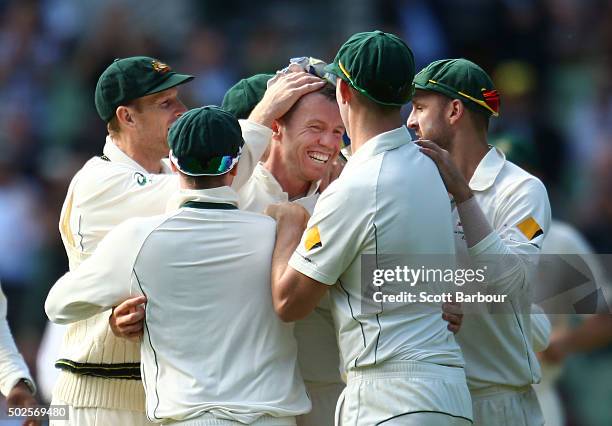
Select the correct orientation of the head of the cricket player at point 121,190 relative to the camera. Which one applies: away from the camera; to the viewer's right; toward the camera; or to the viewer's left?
to the viewer's right

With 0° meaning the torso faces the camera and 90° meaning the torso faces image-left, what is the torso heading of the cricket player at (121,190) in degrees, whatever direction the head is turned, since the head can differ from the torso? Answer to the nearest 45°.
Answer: approximately 270°

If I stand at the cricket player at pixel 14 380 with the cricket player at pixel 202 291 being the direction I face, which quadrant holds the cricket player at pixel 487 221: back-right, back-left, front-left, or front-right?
front-left

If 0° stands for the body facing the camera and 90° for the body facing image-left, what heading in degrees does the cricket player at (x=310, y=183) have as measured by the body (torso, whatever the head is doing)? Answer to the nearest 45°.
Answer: approximately 315°

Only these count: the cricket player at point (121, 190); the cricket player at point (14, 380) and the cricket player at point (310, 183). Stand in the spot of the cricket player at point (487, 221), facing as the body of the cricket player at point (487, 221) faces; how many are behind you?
0

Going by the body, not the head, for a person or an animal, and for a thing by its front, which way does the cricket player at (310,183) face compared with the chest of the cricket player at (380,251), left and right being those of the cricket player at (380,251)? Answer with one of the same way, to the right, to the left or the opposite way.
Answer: the opposite way

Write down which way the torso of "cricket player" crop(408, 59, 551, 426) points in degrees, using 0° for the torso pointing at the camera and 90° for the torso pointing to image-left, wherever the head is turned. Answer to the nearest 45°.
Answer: approximately 90°

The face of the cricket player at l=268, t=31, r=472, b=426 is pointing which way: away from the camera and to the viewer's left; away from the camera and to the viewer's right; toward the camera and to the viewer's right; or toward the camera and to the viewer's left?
away from the camera and to the viewer's left

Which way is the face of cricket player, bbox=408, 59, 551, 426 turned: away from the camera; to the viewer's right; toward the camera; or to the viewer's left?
to the viewer's left

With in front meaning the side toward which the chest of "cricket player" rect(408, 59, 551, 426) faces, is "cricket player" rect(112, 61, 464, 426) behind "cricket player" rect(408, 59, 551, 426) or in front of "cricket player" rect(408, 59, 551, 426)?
in front

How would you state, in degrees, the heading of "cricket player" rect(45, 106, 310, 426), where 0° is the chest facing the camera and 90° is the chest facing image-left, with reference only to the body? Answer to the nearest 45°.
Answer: approximately 180°

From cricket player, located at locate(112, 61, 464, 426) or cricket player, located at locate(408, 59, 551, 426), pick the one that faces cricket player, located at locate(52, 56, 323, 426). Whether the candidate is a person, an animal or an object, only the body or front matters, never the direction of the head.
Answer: cricket player, located at locate(408, 59, 551, 426)

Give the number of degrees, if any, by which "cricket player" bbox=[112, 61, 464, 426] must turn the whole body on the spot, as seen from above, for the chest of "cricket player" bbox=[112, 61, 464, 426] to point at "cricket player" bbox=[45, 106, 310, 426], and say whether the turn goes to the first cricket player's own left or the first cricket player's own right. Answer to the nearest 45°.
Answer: approximately 90° to the first cricket player's own right
